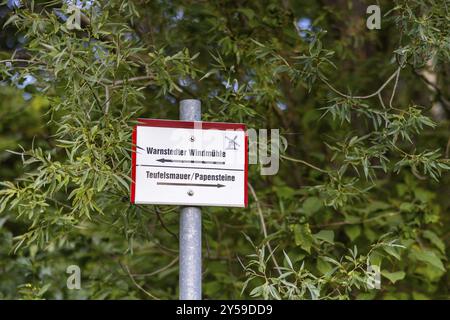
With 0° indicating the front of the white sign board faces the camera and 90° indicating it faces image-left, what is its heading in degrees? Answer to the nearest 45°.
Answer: approximately 0°

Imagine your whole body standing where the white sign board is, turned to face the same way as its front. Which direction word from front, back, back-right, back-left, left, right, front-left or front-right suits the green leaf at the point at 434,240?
back-left

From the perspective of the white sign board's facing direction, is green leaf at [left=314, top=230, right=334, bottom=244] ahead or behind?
behind

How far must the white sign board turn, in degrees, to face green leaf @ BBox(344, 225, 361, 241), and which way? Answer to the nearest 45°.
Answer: approximately 135° to its left
